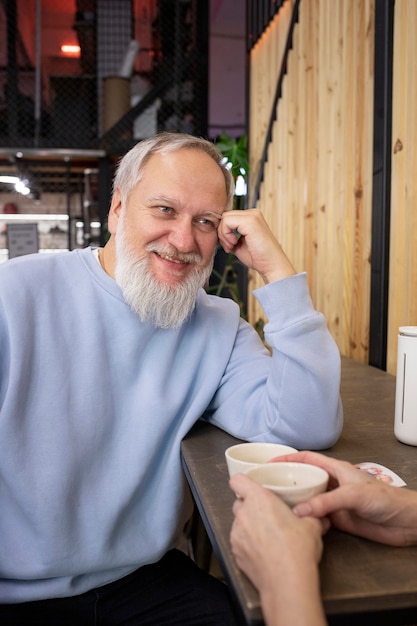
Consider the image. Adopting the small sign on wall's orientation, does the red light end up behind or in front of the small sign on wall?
behind

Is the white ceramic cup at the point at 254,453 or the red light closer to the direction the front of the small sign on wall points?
the white ceramic cup

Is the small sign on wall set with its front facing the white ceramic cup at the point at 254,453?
yes

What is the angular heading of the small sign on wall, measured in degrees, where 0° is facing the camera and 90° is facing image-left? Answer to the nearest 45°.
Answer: approximately 0°

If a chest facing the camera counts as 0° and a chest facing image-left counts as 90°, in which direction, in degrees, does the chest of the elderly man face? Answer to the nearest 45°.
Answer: approximately 315°

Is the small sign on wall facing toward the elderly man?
yes

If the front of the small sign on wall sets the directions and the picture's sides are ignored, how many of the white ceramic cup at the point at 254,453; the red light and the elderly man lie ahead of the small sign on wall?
2

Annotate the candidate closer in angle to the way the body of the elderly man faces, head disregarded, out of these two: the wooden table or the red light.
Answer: the wooden table
